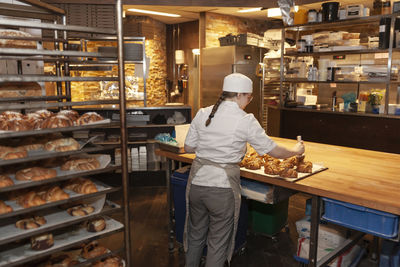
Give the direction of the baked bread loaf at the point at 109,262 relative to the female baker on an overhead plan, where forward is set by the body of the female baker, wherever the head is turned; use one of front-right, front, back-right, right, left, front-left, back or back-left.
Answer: back

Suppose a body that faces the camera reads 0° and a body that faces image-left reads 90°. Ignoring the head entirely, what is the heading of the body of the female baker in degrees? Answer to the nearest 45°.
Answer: approximately 225°

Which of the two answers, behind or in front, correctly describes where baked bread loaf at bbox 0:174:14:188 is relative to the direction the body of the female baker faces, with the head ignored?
behind

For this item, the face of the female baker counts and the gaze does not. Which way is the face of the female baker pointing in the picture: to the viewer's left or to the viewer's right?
to the viewer's right

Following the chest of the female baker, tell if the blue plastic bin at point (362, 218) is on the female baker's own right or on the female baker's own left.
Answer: on the female baker's own right

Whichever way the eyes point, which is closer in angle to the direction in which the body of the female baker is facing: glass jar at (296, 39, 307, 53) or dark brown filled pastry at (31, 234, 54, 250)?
the glass jar
